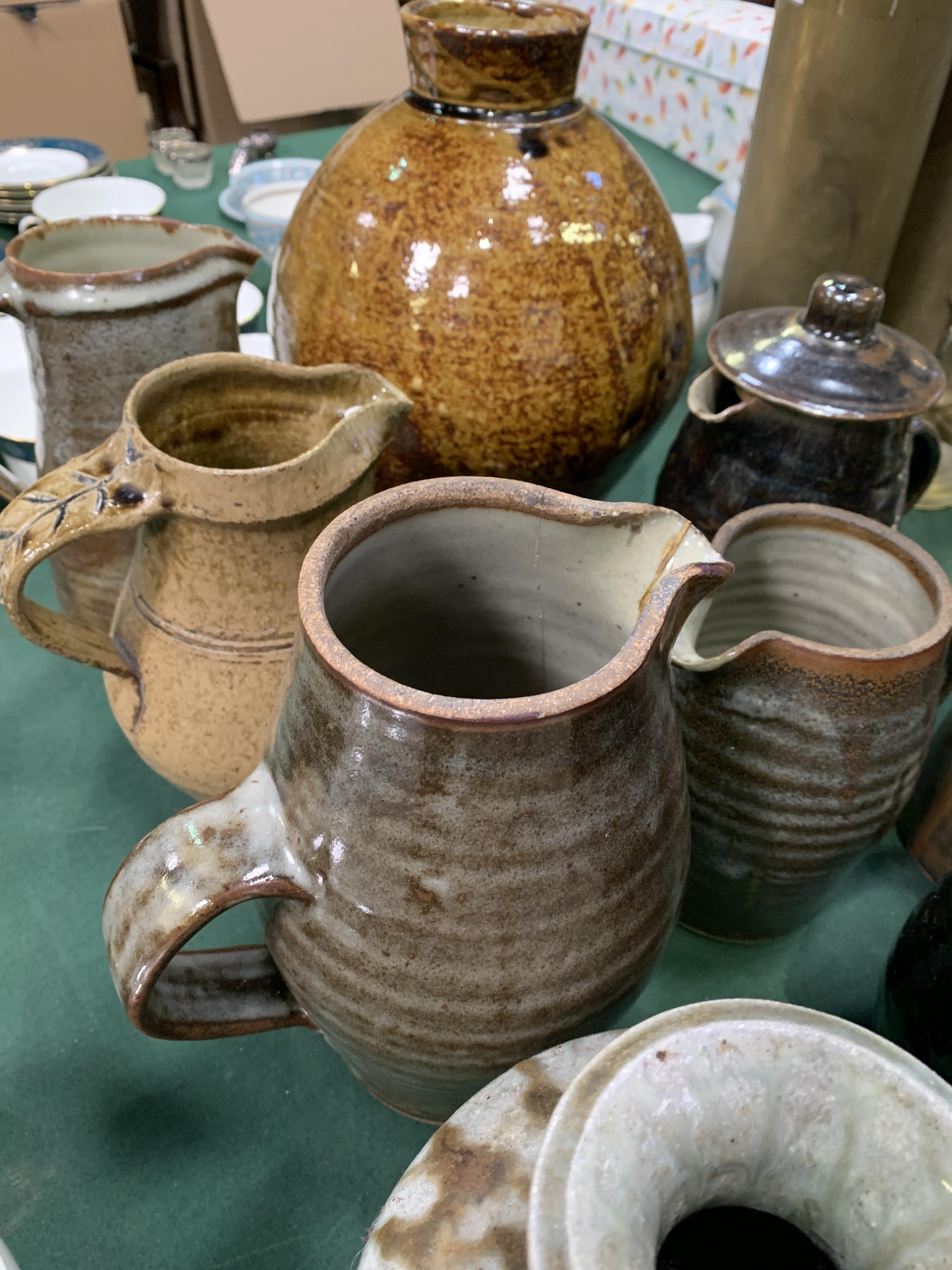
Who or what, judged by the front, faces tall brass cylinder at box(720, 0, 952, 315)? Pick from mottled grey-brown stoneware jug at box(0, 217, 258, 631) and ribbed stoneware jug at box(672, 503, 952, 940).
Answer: mottled grey-brown stoneware jug at box(0, 217, 258, 631)

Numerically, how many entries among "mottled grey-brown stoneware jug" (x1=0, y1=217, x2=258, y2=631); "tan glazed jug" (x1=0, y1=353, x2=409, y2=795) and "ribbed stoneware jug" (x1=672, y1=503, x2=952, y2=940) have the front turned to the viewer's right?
2

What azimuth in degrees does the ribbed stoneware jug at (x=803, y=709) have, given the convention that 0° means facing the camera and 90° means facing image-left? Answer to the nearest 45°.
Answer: approximately 45°

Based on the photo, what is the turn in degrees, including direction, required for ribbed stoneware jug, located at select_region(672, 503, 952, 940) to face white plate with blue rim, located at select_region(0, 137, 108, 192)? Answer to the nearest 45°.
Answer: approximately 90° to its right

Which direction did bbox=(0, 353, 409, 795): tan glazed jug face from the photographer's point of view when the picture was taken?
facing to the right of the viewer

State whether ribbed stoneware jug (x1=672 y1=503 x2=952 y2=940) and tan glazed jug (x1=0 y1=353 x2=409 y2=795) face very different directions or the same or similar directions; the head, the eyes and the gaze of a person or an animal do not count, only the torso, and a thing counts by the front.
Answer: very different directions

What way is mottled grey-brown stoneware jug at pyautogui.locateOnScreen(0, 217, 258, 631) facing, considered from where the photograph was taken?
facing to the right of the viewer
